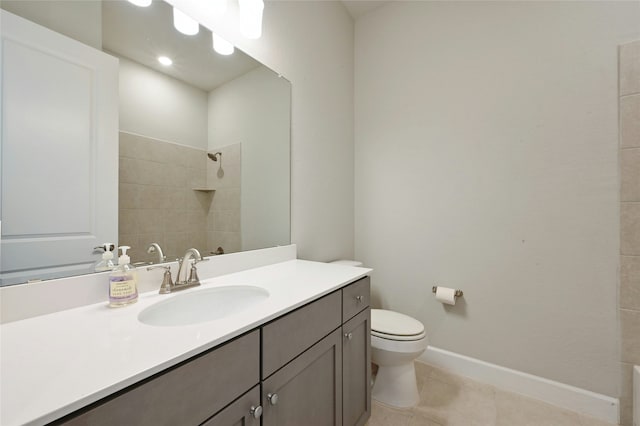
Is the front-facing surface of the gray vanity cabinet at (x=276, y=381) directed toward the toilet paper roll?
no

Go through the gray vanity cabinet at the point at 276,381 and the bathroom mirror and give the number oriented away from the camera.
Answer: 0

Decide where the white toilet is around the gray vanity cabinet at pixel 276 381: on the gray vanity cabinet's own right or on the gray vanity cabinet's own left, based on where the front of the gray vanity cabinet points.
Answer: on the gray vanity cabinet's own left

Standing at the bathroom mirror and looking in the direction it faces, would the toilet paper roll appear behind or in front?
in front

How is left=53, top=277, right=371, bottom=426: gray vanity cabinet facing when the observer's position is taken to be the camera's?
facing the viewer and to the right of the viewer

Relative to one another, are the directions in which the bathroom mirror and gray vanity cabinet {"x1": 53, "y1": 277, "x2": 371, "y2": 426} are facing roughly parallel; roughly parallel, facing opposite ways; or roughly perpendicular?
roughly parallel
